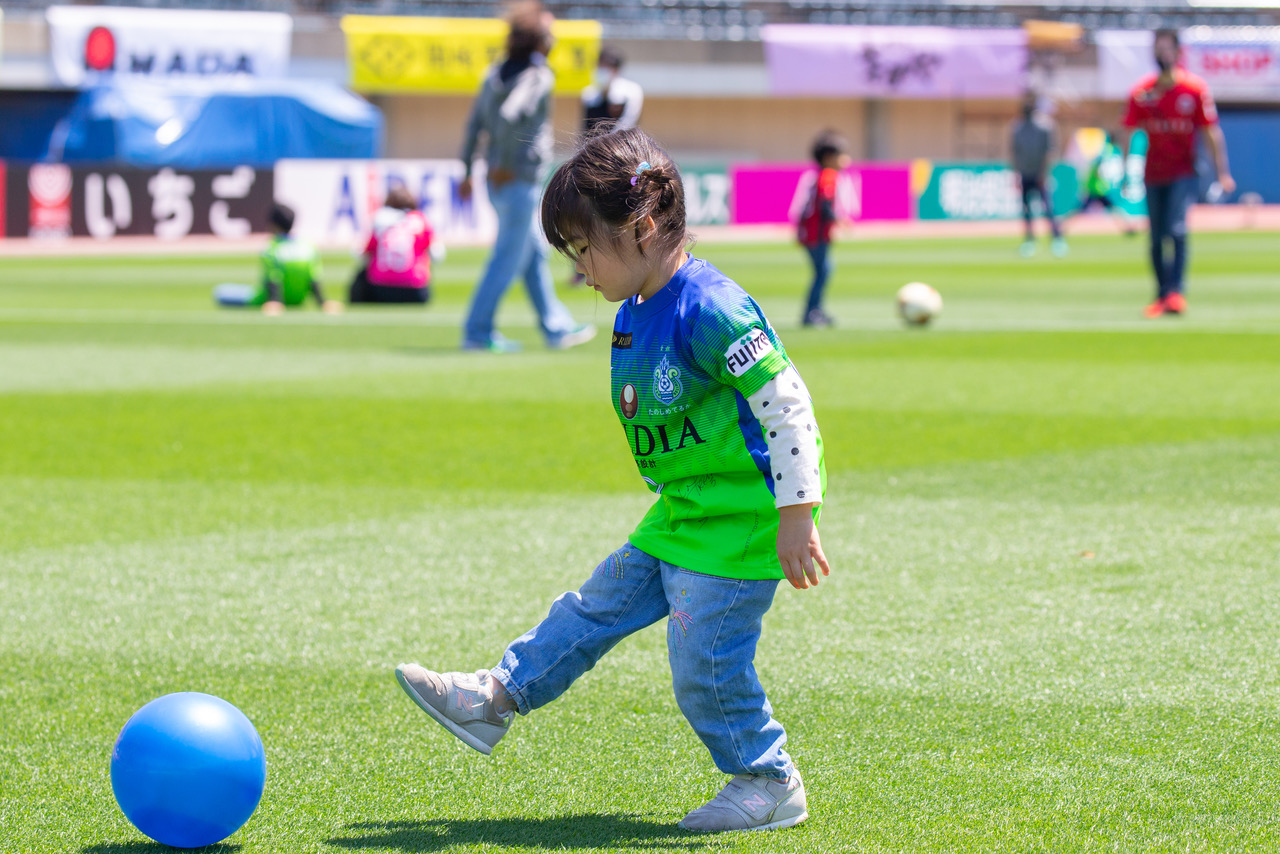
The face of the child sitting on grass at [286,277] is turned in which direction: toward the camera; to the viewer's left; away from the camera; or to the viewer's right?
away from the camera

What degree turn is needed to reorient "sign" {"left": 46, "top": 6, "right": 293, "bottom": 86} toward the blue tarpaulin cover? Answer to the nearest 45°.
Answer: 0° — it already faces it

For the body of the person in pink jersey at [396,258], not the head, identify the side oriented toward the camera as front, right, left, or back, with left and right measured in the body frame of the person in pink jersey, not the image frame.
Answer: back

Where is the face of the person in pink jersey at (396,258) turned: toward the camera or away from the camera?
away from the camera

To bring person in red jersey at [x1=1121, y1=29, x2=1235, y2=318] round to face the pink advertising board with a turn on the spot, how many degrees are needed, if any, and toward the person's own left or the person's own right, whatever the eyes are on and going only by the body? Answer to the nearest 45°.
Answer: approximately 180°

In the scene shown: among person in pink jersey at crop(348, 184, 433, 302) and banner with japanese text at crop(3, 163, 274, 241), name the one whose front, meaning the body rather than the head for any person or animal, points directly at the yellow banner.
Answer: the person in pink jersey
